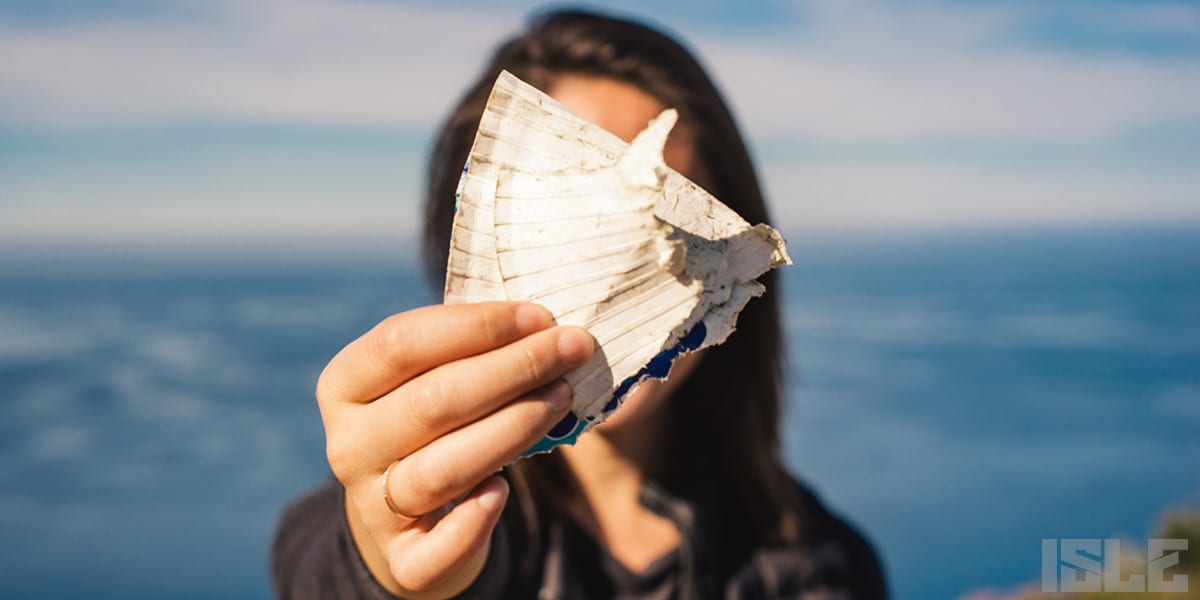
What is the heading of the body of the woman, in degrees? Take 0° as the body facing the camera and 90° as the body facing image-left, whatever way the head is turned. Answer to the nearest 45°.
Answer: approximately 0°
